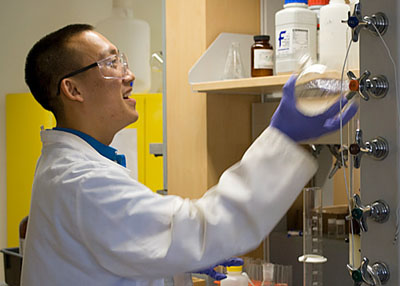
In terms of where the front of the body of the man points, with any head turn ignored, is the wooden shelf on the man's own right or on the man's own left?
on the man's own left

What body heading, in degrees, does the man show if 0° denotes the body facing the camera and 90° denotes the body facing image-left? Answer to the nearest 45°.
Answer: approximately 270°

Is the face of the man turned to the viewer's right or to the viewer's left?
to the viewer's right
